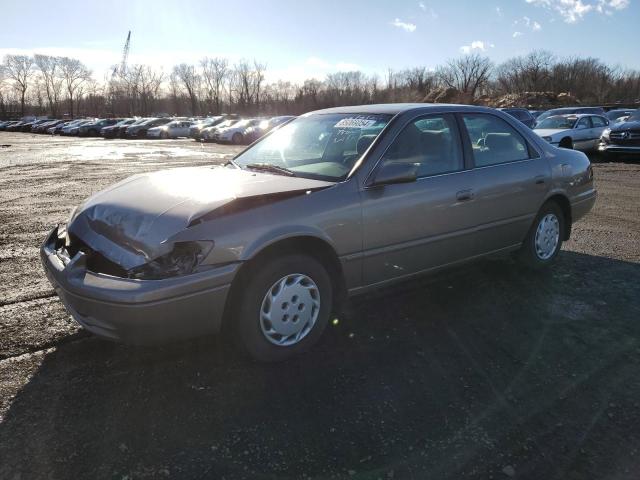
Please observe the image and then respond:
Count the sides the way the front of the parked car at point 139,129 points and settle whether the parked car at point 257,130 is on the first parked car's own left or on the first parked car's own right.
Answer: on the first parked car's own left

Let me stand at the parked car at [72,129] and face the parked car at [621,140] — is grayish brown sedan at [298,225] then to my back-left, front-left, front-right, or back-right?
front-right

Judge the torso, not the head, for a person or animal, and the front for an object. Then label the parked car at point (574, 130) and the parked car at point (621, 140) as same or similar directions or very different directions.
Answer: same or similar directions

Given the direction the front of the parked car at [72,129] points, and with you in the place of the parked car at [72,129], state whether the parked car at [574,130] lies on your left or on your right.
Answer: on your left

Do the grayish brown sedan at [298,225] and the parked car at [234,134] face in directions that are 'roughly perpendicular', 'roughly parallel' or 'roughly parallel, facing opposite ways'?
roughly parallel

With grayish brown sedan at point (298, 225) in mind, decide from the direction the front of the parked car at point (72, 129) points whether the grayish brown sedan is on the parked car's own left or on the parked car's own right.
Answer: on the parked car's own left

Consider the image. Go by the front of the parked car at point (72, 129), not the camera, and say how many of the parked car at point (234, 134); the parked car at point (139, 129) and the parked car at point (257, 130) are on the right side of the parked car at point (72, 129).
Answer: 0

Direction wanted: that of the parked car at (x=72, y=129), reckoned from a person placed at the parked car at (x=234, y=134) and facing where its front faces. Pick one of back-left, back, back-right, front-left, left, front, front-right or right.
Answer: right

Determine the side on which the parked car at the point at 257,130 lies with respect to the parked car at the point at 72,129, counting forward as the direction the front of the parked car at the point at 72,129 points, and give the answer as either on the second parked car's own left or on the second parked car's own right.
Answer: on the second parked car's own left

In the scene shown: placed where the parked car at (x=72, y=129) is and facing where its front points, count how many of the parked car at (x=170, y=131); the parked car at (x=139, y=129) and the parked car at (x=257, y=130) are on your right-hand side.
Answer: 0

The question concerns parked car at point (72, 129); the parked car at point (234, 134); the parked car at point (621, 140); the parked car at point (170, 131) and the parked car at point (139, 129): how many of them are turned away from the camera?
0

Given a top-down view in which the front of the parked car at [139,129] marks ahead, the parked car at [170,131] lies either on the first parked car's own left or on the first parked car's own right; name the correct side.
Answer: on the first parked car's own left

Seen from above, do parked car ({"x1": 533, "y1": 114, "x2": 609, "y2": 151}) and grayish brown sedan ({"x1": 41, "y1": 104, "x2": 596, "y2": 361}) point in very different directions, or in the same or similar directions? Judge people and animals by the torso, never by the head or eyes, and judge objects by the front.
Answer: same or similar directions

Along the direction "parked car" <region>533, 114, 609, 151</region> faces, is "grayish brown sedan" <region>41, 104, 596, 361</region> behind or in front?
in front

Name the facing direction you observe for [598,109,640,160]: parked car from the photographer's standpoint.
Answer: facing the viewer and to the left of the viewer

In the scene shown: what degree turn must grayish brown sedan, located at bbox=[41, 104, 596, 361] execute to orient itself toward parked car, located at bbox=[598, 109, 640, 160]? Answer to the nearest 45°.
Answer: approximately 180°
